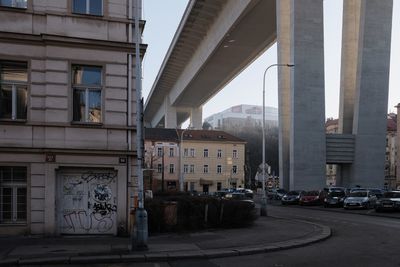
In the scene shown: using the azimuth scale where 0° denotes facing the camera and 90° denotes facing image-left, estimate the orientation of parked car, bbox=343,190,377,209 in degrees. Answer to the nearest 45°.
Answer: approximately 45°

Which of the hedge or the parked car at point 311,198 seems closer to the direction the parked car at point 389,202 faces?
the hedge

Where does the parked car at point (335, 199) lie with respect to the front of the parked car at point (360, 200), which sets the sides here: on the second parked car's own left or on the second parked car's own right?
on the second parked car's own right

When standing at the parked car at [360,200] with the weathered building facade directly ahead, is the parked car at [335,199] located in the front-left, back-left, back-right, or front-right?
back-right

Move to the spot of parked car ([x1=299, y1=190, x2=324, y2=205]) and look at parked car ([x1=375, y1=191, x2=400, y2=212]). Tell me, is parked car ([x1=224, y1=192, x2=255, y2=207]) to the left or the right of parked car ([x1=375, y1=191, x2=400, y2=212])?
right
